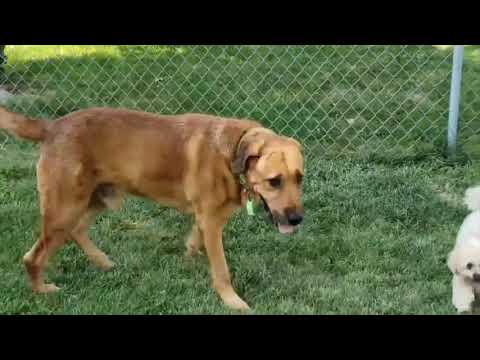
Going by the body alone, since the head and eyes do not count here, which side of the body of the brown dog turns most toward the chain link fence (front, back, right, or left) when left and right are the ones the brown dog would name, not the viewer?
left

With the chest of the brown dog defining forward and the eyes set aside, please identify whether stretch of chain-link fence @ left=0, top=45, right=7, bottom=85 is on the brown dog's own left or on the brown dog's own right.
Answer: on the brown dog's own left

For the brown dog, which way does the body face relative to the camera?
to the viewer's right

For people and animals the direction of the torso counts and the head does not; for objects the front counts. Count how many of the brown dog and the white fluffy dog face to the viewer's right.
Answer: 1

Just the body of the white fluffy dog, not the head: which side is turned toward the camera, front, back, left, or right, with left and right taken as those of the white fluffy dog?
front

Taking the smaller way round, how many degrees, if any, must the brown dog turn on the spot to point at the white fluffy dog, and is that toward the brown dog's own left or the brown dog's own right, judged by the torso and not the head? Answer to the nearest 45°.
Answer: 0° — it already faces it

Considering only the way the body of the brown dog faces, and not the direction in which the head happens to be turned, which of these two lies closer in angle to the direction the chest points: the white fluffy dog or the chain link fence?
the white fluffy dog

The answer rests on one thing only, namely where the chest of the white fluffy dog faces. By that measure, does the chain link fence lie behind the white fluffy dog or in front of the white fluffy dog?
behind
